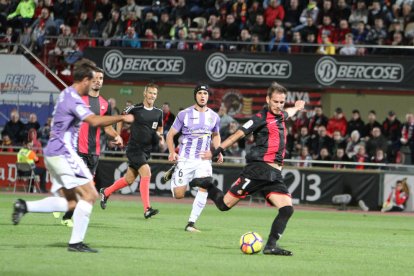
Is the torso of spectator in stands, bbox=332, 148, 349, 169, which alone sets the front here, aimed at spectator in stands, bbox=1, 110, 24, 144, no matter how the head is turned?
no

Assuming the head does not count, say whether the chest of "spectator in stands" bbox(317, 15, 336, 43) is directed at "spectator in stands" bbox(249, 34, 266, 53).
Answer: no

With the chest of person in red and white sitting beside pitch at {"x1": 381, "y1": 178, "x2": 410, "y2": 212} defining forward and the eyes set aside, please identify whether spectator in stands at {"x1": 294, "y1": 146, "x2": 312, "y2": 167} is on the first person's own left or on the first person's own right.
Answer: on the first person's own right

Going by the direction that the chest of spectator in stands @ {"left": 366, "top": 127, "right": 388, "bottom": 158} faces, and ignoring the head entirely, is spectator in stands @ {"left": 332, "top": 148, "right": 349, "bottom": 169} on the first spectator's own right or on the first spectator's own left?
on the first spectator's own right

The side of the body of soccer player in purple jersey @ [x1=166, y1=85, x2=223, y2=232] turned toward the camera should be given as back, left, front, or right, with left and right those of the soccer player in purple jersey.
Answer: front

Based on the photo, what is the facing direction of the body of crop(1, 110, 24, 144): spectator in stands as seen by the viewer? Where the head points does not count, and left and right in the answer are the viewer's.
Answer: facing the viewer

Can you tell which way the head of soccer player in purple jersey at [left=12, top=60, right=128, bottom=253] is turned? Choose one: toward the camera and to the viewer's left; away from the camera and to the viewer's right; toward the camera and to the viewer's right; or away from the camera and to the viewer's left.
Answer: away from the camera and to the viewer's right

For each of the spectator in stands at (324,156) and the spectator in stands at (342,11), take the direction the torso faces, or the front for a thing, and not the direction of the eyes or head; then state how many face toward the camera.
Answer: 2

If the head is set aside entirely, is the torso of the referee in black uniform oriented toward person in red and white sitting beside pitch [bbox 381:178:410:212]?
no

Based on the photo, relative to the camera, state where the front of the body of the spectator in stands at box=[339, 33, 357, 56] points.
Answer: toward the camera

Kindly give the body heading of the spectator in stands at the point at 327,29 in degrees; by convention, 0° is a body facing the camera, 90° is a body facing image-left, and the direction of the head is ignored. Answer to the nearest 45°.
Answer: approximately 0°

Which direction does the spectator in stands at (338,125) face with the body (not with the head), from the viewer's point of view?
toward the camera
